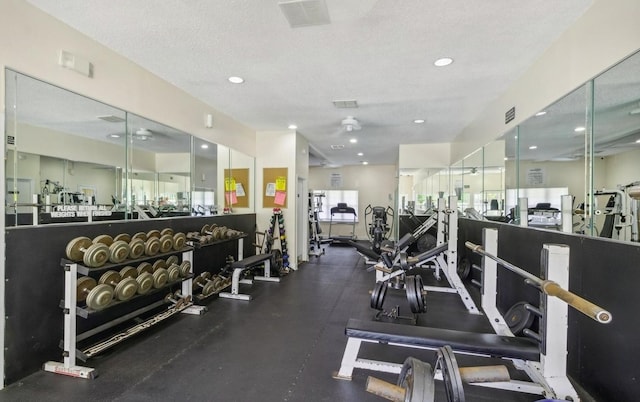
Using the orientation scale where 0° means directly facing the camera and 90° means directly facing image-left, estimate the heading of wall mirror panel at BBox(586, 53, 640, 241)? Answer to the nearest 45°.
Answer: approximately 45°

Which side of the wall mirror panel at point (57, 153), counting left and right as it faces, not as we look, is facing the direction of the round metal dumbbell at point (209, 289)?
left

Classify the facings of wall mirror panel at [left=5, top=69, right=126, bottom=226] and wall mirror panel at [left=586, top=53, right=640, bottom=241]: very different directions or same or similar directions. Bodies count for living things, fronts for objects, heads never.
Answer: very different directions

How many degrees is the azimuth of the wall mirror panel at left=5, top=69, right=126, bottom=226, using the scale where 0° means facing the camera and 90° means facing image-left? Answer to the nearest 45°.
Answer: approximately 315°
